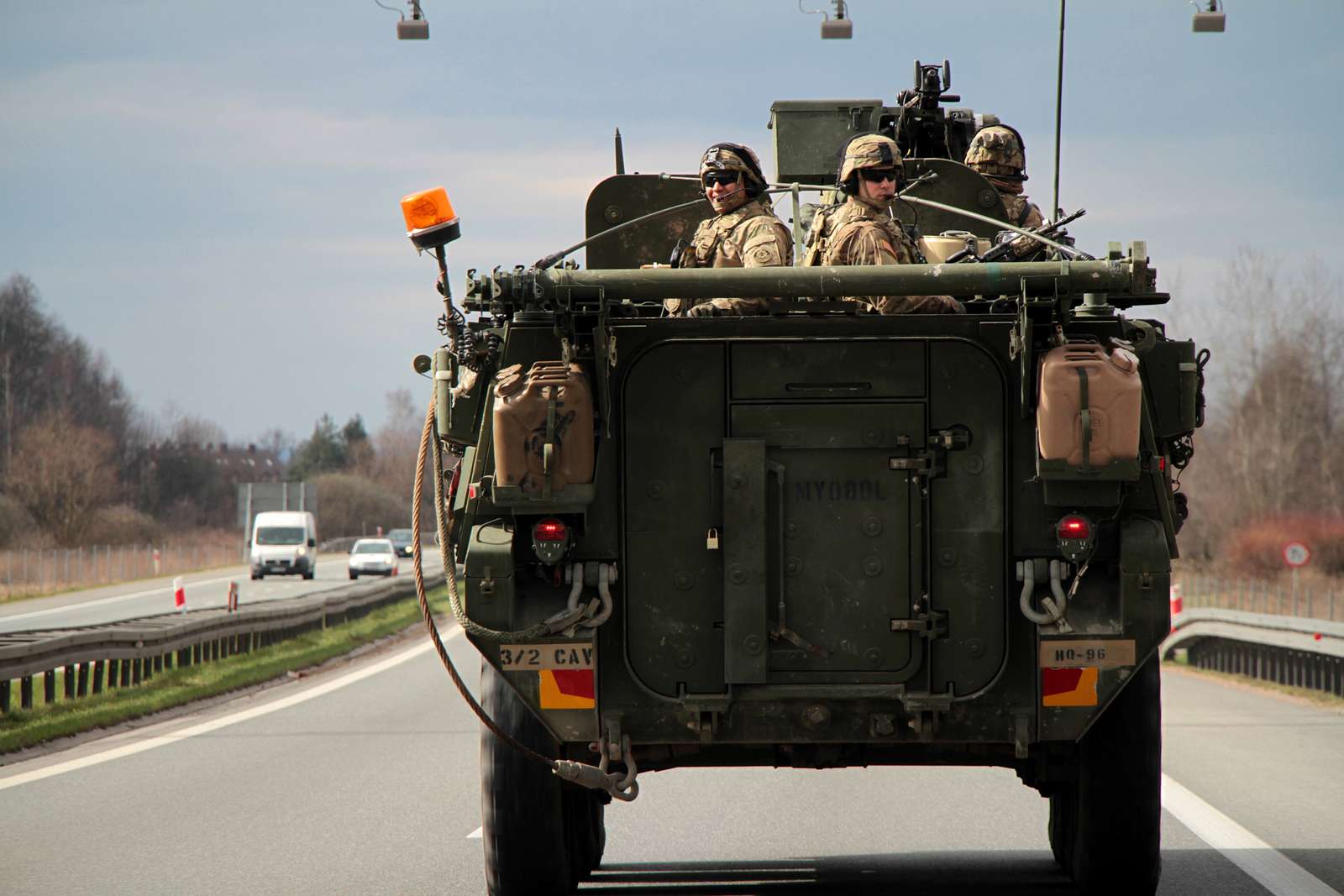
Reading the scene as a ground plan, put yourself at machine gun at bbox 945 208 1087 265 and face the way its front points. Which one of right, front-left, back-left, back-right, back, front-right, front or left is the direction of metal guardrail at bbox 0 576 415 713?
back-left

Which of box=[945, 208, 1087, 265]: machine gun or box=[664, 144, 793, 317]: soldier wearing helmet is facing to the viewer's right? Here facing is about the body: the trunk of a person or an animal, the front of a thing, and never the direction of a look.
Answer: the machine gun

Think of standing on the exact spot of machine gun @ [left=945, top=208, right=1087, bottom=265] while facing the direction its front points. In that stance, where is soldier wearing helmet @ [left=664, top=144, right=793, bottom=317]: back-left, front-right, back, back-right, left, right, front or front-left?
back

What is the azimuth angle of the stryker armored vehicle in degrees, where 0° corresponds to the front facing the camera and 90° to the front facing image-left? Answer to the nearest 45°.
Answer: approximately 180°

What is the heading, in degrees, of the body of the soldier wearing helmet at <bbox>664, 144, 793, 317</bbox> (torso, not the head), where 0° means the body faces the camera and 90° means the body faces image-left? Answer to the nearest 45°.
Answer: approximately 45°

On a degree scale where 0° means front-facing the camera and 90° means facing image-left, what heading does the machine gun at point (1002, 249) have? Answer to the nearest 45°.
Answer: approximately 270°

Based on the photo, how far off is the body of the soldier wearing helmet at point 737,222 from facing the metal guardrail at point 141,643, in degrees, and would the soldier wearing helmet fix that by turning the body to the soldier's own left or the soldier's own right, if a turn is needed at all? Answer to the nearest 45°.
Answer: approximately 90° to the soldier's own right
